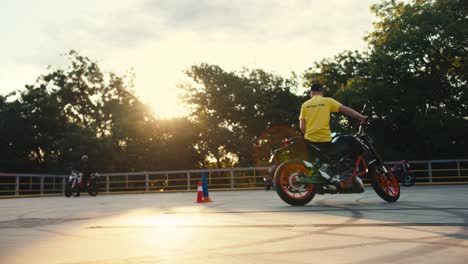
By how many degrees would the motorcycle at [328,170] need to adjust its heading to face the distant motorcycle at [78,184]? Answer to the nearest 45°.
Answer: approximately 135° to its left

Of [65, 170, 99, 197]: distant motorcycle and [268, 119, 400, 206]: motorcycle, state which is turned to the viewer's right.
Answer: the motorcycle

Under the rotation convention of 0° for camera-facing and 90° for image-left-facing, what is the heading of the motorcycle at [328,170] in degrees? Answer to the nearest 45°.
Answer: approximately 270°

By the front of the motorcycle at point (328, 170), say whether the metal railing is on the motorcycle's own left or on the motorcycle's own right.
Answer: on the motorcycle's own left
